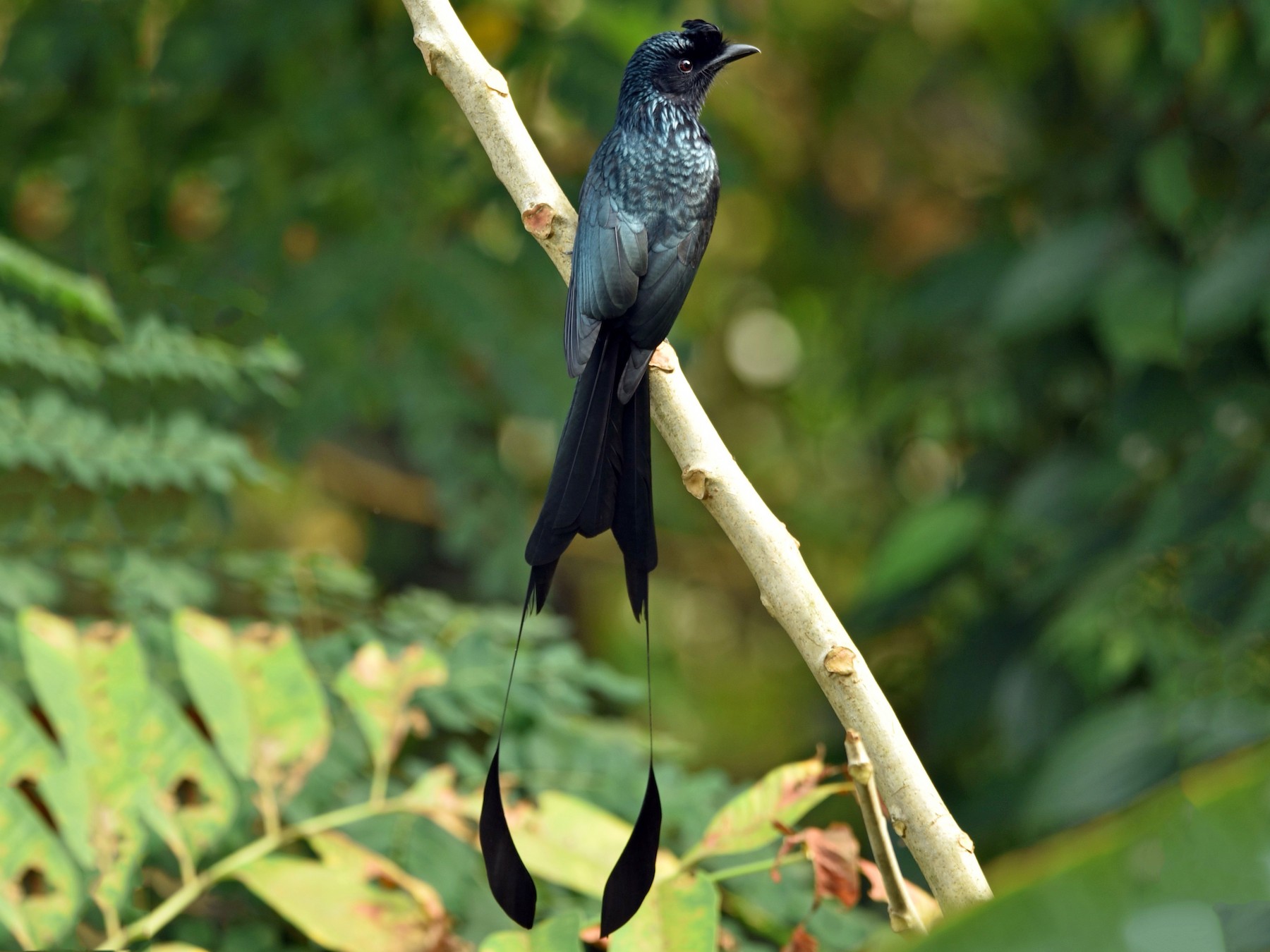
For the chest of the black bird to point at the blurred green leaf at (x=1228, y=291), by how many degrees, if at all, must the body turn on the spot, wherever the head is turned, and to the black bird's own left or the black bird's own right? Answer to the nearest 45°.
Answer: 0° — it already faces it

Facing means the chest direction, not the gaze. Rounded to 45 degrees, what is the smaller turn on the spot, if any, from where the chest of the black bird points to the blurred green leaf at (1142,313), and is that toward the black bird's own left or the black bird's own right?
0° — it already faces it

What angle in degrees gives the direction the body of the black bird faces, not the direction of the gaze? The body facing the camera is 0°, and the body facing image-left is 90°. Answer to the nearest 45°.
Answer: approximately 225°

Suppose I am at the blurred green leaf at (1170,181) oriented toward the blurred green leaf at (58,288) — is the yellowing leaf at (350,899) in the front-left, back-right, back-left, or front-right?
front-left

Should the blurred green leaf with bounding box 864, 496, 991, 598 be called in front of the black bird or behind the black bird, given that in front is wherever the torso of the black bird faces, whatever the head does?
in front
